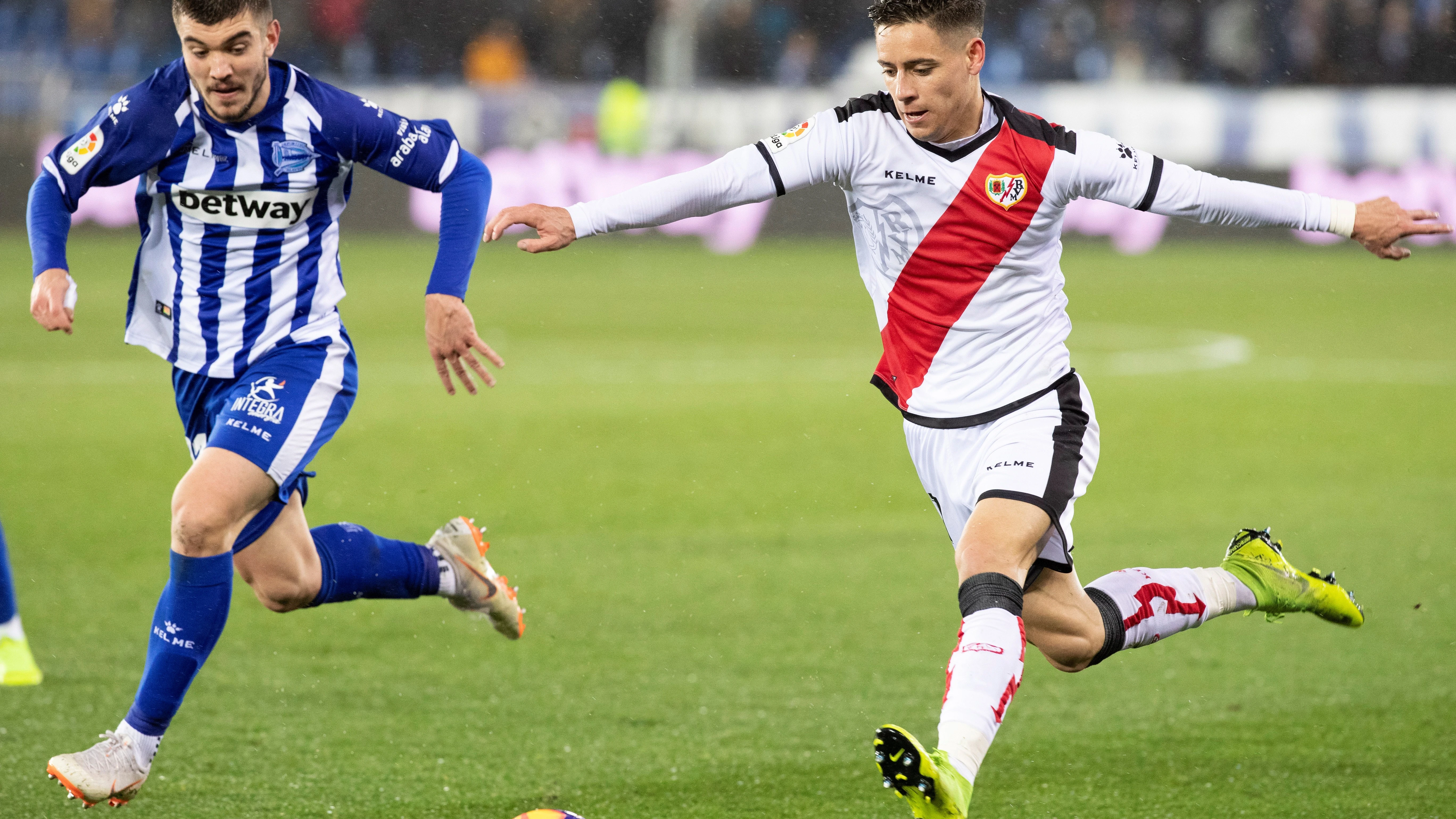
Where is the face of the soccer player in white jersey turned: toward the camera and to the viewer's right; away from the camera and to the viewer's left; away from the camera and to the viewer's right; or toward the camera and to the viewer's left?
toward the camera and to the viewer's left

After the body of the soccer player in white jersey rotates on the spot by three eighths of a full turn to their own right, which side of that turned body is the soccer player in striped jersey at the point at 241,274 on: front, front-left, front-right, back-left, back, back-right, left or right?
left

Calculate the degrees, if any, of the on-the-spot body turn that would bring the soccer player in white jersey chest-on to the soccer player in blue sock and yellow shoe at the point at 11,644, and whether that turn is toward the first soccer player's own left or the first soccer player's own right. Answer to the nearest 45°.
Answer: approximately 45° to the first soccer player's own right
